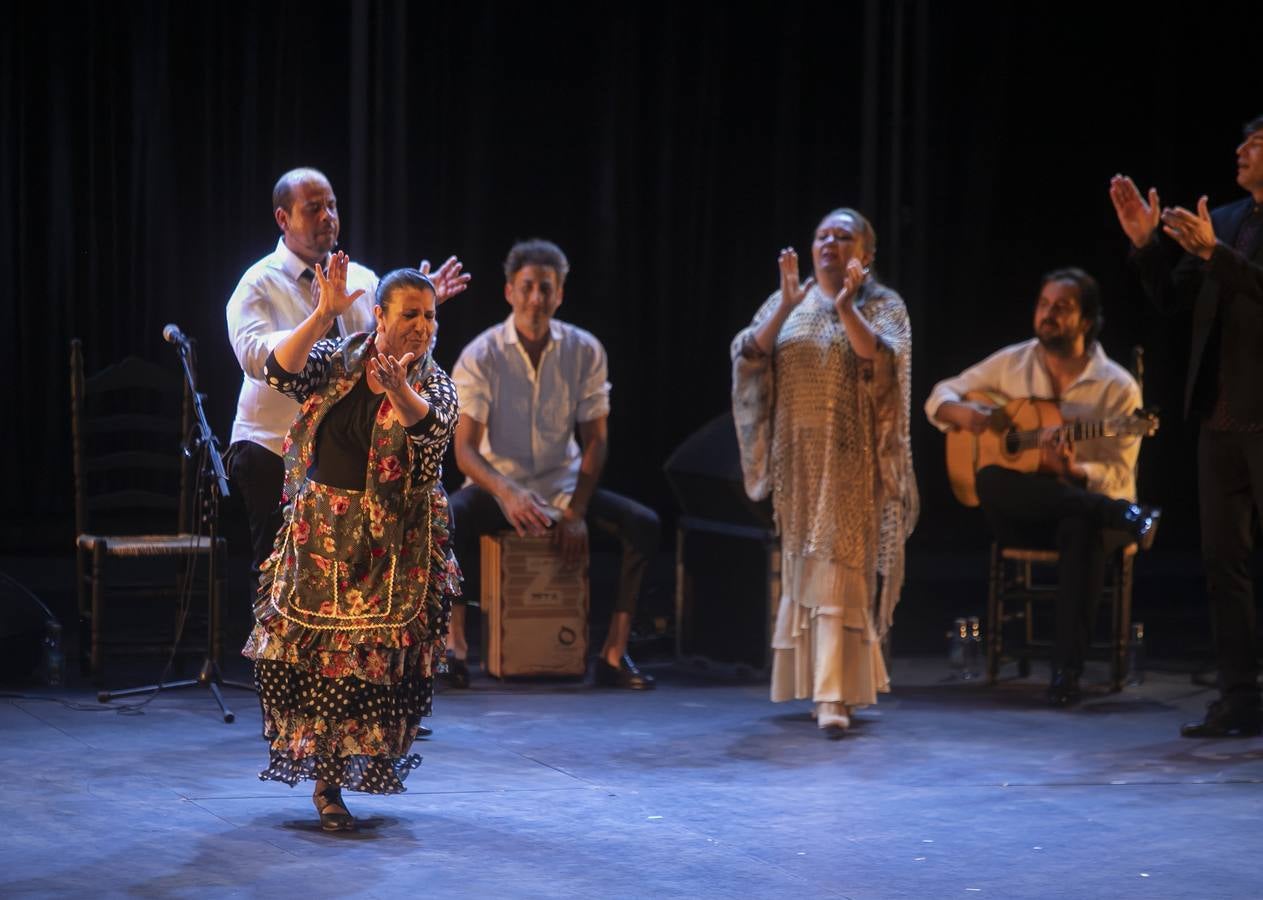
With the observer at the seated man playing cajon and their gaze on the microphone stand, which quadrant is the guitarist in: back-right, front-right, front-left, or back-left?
back-left

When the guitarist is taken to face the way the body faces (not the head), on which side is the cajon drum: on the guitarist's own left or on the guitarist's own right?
on the guitarist's own right

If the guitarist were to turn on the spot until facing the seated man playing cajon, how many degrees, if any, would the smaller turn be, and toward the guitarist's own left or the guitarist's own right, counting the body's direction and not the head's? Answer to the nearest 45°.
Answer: approximately 90° to the guitarist's own right

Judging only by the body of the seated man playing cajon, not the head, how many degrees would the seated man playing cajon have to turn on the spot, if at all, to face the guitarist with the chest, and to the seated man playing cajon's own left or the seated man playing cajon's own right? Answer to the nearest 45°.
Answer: approximately 90° to the seated man playing cajon's own left

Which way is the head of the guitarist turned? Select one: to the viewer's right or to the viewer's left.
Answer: to the viewer's left

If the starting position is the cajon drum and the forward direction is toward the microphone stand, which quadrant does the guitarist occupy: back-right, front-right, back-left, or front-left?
back-left

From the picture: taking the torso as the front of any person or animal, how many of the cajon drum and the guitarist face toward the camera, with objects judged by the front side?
2

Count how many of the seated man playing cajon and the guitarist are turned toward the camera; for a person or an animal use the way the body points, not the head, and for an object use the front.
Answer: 2
